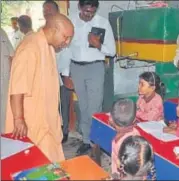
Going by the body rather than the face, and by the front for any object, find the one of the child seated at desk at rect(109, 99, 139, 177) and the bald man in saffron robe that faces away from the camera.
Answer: the child seated at desk

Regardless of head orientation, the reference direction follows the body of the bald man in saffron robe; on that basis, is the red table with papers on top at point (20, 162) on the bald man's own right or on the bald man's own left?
on the bald man's own right

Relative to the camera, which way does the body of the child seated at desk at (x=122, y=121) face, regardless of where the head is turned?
away from the camera

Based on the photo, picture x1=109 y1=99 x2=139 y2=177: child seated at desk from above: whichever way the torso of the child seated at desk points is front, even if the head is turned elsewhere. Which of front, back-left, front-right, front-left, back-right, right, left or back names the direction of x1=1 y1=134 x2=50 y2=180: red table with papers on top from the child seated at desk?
back-left

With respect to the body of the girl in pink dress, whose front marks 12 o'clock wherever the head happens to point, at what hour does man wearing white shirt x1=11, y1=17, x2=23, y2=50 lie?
The man wearing white shirt is roughly at 3 o'clock from the girl in pink dress.

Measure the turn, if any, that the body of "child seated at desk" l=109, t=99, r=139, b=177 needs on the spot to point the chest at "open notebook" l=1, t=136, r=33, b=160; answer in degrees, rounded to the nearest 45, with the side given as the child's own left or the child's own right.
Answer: approximately 135° to the child's own left

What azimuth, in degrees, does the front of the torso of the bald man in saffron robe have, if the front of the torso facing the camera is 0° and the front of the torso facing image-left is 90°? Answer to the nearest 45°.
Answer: approximately 270°

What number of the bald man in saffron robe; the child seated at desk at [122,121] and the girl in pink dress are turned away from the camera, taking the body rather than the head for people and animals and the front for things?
1

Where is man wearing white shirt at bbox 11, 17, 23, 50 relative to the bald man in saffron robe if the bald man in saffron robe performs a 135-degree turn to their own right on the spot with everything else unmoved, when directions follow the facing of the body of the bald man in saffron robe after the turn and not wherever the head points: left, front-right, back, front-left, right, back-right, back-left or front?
back-right

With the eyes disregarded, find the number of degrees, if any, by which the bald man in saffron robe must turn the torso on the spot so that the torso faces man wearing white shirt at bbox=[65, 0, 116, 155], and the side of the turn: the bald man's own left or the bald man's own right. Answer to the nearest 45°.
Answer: approximately 90° to the bald man's own left

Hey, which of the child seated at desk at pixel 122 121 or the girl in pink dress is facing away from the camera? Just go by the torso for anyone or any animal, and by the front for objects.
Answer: the child seated at desk

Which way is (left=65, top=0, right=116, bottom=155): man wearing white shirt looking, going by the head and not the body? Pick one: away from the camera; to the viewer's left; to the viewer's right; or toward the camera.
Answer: toward the camera

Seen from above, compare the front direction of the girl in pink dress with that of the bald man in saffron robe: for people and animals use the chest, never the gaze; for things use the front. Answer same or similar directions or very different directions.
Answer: very different directions

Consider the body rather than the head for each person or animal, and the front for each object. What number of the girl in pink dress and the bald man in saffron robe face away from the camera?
0

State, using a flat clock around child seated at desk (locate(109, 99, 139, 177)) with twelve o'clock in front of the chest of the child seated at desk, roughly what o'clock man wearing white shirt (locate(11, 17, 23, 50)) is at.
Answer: The man wearing white shirt is roughly at 11 o'clock from the child seated at desk.

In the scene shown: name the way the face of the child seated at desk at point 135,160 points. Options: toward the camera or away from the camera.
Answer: away from the camera

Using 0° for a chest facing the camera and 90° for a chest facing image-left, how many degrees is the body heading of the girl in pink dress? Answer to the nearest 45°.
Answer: approximately 45°

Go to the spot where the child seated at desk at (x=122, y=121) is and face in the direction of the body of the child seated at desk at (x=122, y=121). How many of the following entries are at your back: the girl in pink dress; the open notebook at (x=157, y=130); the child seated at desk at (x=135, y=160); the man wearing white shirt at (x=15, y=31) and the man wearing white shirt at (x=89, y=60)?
1
